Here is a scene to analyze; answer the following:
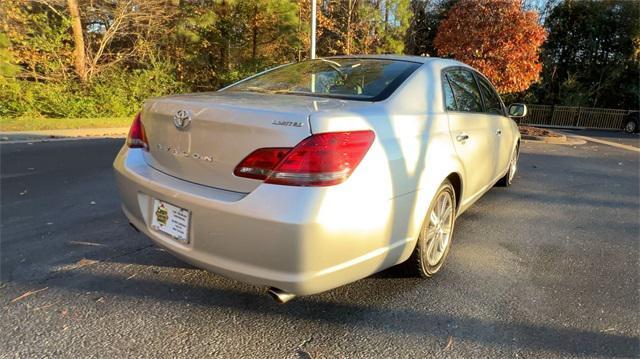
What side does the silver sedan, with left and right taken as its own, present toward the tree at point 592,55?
front

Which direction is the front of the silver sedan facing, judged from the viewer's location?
facing away from the viewer and to the right of the viewer

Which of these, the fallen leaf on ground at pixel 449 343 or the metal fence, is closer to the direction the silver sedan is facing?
the metal fence

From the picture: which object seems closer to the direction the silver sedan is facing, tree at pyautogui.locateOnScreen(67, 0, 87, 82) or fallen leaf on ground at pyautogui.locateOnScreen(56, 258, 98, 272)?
the tree

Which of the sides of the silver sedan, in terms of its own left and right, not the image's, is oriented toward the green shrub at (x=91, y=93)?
left

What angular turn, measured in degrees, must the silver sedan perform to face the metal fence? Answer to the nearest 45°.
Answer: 0° — it already faces it

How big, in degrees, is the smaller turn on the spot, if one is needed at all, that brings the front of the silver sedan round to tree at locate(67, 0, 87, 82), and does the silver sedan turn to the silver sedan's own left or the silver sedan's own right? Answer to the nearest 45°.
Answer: approximately 90° to the silver sedan's own left

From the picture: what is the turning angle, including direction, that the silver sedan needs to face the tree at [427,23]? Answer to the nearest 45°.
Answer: approximately 45° to its left

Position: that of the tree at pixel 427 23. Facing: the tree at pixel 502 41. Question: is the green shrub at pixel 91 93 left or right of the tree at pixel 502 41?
right
